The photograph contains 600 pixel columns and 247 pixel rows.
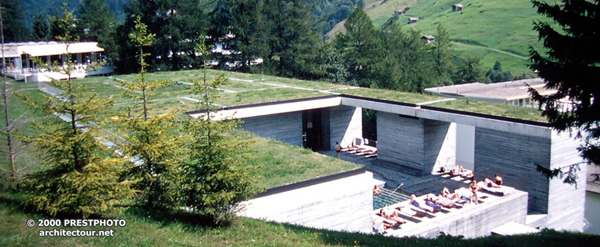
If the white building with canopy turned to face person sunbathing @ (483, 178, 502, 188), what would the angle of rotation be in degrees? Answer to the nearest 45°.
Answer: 0° — it already faces them

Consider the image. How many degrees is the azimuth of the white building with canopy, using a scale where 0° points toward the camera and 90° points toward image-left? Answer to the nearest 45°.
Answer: approximately 315°

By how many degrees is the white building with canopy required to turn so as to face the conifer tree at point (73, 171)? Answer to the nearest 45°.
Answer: approximately 45° to its right

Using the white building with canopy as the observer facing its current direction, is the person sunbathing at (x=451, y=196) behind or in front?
in front

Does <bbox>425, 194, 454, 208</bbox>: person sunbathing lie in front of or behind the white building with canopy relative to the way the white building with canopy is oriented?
in front
